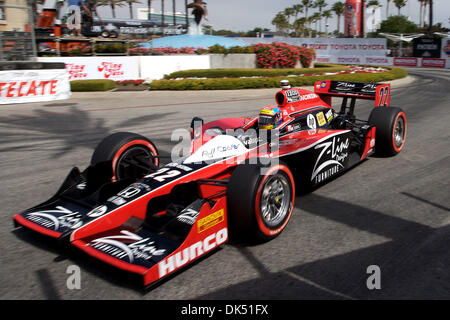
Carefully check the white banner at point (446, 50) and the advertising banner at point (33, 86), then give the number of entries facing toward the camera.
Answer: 2

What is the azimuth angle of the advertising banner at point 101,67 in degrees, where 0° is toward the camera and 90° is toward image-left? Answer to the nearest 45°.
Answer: approximately 0°

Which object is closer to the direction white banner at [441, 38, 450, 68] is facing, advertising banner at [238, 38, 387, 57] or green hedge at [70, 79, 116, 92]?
the green hedge

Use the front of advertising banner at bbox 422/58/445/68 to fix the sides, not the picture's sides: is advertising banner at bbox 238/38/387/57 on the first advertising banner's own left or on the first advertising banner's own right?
on the first advertising banner's own right

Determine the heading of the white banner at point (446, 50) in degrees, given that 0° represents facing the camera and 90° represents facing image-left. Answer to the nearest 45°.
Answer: approximately 0°

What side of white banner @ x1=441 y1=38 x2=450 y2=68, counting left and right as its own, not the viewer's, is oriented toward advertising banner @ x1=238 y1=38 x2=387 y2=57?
right

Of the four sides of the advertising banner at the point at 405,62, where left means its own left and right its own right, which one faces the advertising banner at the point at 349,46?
right

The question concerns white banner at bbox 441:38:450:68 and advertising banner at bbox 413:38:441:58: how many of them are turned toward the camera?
2
